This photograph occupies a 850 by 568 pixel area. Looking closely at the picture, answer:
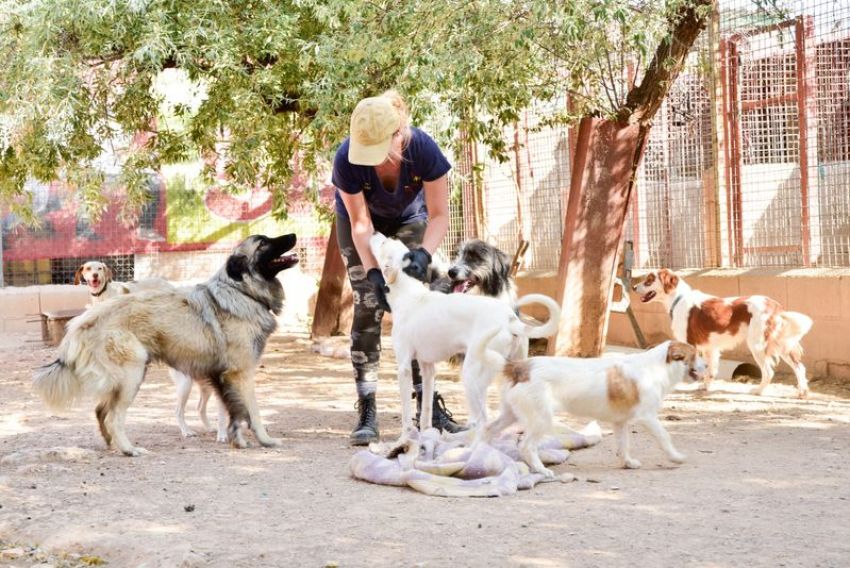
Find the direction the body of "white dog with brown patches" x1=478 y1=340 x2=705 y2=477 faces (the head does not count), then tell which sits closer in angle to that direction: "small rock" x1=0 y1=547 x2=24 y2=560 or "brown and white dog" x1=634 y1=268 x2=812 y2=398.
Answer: the brown and white dog

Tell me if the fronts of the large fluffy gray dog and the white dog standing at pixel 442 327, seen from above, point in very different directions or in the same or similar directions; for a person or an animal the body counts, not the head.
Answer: very different directions

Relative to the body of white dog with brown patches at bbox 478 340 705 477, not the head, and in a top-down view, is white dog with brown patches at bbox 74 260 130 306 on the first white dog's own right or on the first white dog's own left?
on the first white dog's own left

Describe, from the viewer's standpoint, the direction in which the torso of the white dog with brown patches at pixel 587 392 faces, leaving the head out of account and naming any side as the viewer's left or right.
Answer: facing to the right of the viewer

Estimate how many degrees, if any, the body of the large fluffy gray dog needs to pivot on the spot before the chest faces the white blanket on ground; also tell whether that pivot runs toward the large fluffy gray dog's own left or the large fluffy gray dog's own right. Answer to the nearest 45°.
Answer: approximately 45° to the large fluffy gray dog's own right

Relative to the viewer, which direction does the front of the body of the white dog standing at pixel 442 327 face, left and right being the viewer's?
facing to the left of the viewer

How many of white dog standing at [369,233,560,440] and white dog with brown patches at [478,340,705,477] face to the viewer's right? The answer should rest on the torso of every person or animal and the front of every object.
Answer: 1

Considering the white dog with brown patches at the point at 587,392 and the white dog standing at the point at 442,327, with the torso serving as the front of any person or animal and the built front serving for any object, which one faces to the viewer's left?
the white dog standing

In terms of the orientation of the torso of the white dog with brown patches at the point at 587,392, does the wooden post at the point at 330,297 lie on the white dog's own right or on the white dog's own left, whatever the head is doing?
on the white dog's own left

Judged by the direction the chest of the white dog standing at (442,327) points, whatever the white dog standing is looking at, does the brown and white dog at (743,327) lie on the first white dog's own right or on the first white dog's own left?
on the first white dog's own right

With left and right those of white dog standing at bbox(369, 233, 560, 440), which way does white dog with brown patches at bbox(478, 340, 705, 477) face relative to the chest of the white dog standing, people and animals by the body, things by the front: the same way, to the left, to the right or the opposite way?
the opposite way

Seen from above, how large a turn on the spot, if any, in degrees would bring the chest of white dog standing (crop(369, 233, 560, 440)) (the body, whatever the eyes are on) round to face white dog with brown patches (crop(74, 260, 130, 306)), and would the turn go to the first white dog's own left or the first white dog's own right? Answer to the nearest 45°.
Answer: approximately 45° to the first white dog's own right

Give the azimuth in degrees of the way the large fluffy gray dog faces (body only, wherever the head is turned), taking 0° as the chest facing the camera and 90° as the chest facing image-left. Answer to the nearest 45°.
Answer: approximately 270°
